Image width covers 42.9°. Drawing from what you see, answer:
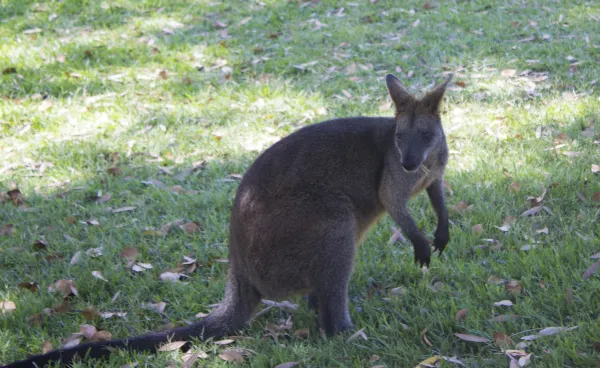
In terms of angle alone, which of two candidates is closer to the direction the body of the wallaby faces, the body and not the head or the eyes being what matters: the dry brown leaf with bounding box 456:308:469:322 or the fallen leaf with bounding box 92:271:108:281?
the dry brown leaf

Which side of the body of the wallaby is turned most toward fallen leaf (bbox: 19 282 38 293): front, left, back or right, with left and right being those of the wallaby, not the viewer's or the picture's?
back

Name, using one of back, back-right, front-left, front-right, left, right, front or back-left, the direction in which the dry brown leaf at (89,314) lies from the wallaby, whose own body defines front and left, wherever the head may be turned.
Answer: back

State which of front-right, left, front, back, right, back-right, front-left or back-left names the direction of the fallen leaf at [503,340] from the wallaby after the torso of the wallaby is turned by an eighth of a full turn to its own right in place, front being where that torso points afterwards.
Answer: front

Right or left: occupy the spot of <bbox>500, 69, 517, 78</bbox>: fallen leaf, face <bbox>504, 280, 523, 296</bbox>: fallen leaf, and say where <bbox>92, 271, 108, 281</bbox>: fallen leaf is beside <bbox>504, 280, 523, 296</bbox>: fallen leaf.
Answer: right

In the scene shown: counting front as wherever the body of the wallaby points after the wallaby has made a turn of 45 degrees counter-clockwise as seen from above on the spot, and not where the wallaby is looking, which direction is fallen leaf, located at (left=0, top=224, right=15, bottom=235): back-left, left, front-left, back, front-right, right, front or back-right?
left

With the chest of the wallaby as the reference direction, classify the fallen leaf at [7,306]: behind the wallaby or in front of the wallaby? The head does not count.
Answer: behind

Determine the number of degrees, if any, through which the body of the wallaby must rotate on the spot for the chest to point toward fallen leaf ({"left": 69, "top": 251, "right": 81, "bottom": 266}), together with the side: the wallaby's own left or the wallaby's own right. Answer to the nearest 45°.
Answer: approximately 135° to the wallaby's own left

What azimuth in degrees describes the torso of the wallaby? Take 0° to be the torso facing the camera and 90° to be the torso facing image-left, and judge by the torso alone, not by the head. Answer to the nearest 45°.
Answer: approximately 270°

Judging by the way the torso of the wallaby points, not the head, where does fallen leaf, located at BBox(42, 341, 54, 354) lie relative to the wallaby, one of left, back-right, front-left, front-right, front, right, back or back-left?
back

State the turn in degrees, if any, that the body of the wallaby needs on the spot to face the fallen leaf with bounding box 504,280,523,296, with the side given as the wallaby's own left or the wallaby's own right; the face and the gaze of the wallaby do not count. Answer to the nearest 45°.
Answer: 0° — it already faces it

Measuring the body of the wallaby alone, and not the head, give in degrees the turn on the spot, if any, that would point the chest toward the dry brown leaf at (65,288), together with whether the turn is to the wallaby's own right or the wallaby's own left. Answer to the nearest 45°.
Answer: approximately 180°

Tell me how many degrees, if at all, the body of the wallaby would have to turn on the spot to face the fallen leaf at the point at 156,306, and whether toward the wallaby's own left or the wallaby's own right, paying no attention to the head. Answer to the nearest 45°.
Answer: approximately 180°

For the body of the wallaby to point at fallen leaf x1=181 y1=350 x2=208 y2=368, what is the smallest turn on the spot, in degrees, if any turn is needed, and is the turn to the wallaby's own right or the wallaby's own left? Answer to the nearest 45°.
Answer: approximately 135° to the wallaby's own right

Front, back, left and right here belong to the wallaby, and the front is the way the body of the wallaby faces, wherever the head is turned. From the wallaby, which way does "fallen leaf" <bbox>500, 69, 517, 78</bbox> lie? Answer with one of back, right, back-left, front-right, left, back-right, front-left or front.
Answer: front-left
